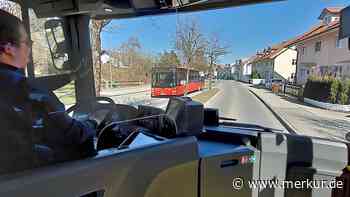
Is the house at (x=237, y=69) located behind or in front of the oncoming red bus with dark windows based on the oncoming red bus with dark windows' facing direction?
behind
